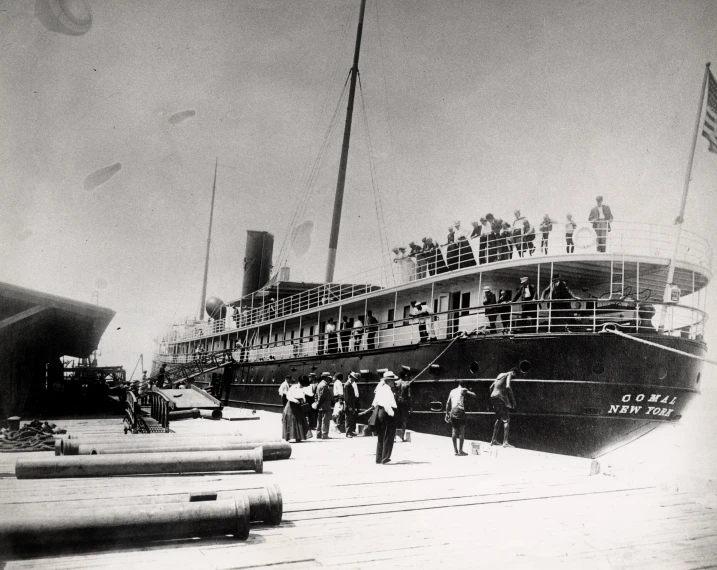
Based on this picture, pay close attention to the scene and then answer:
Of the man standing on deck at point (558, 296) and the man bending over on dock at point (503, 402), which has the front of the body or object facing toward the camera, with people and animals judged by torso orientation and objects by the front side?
the man standing on deck

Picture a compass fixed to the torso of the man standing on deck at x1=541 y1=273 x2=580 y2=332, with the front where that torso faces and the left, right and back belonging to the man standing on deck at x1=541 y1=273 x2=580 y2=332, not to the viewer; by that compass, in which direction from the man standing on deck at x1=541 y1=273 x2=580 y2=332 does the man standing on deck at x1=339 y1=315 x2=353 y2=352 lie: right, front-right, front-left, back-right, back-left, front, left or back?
back-right

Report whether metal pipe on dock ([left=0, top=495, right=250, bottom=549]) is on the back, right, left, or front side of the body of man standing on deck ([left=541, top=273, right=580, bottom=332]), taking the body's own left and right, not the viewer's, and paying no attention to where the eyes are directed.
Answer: front

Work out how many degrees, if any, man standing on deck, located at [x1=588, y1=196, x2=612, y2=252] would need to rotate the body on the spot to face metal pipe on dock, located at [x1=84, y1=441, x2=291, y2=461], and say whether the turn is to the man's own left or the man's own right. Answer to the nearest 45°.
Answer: approximately 45° to the man's own right

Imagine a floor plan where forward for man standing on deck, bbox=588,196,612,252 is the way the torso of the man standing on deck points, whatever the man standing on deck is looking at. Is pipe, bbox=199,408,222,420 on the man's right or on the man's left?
on the man's right

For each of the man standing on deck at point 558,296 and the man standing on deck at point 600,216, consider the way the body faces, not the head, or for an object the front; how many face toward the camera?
2

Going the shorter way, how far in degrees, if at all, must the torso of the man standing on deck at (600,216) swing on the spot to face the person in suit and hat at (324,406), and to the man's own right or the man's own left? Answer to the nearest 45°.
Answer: approximately 90° to the man's own right

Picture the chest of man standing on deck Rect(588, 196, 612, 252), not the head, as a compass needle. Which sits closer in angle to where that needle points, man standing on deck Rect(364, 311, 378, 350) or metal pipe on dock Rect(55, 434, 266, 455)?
the metal pipe on dock

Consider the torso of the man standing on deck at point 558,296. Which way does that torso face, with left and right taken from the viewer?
facing the viewer

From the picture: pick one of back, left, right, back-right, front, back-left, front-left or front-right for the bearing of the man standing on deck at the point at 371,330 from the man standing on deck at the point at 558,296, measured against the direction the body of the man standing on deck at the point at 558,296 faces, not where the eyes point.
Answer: back-right
